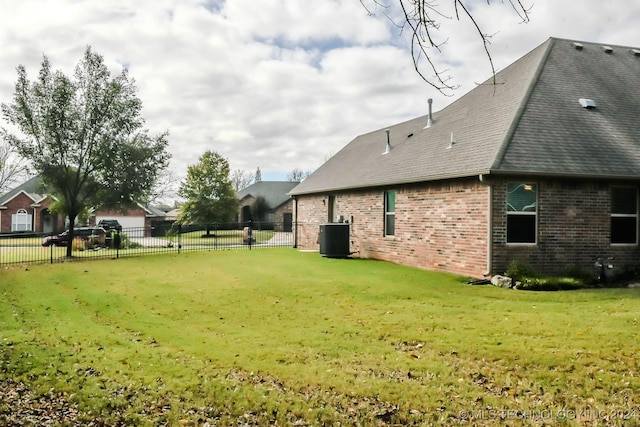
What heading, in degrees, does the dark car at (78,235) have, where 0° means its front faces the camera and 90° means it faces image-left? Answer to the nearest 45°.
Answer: approximately 90°

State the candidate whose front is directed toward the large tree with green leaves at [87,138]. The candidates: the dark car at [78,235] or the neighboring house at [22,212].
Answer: the neighboring house

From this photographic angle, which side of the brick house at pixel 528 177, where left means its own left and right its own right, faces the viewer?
back

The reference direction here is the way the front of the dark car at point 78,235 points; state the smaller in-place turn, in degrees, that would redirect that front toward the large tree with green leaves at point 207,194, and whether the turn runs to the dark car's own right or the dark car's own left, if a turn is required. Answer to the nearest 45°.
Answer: approximately 135° to the dark car's own right

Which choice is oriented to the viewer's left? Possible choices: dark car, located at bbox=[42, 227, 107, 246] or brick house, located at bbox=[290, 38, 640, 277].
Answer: the dark car

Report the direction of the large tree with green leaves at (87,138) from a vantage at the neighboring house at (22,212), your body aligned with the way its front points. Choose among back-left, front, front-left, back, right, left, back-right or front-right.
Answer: front

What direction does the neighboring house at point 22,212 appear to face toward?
toward the camera

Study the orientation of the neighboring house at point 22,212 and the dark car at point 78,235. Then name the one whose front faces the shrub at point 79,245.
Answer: the neighboring house

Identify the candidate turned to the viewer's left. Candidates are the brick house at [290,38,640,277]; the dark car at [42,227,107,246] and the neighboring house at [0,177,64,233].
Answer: the dark car

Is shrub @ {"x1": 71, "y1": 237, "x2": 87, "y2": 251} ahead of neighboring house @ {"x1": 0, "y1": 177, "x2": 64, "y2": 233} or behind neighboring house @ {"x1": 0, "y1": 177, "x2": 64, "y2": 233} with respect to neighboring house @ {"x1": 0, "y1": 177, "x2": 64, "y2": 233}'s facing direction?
ahead

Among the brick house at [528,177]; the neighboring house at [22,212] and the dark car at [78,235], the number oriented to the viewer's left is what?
1

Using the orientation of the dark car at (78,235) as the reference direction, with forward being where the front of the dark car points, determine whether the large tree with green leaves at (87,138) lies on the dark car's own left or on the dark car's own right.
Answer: on the dark car's own left

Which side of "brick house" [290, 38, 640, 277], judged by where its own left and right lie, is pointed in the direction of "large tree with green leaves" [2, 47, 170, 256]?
left
